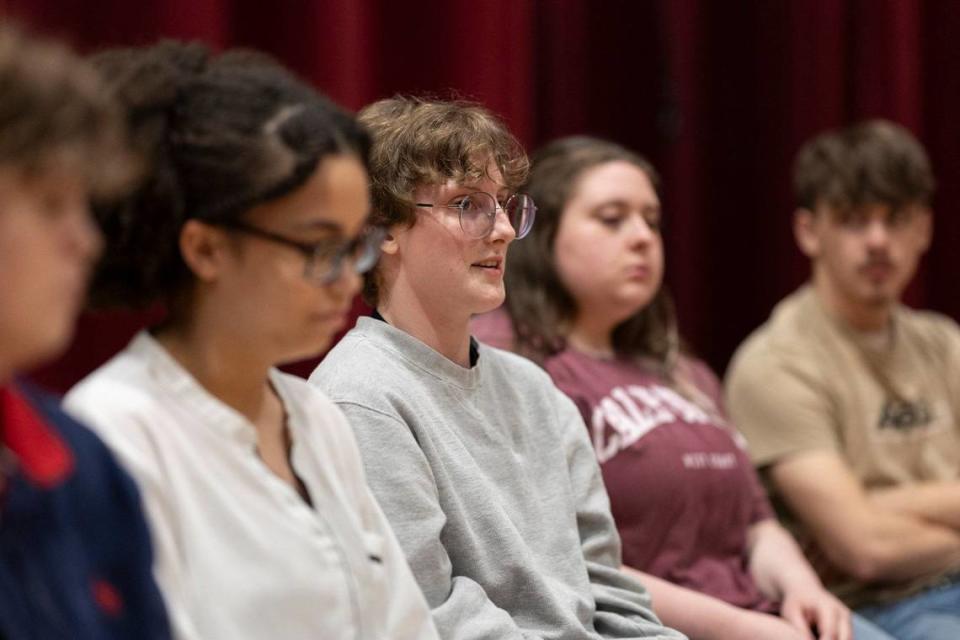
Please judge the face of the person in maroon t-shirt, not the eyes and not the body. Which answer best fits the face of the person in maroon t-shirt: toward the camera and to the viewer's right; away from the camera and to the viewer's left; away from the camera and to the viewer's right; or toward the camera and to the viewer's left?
toward the camera and to the viewer's right

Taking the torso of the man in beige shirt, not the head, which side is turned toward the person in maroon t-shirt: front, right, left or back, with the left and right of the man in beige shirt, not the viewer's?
right

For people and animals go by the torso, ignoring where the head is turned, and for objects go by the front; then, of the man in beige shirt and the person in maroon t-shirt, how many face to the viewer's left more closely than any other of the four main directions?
0

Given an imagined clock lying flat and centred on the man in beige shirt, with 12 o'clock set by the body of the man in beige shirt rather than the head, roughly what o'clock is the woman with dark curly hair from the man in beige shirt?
The woman with dark curly hair is roughly at 2 o'clock from the man in beige shirt.

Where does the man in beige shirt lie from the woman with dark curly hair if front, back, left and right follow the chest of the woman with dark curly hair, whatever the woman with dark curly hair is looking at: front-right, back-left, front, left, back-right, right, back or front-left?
left

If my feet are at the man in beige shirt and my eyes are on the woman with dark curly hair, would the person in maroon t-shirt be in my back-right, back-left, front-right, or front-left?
front-right

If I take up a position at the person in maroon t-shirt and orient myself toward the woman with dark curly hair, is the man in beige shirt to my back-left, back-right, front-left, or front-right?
back-left

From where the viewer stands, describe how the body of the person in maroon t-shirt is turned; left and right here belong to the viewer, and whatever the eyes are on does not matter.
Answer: facing the viewer and to the right of the viewer

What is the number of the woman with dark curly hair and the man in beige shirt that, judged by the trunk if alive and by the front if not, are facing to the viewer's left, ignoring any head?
0

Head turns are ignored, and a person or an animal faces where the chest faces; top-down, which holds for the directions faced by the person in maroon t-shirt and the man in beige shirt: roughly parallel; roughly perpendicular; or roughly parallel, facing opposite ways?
roughly parallel
